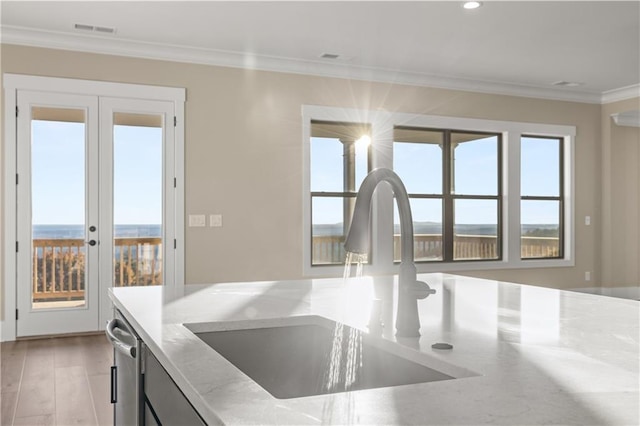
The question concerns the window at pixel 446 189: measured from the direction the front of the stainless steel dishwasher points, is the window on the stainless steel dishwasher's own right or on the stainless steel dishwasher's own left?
on the stainless steel dishwasher's own right

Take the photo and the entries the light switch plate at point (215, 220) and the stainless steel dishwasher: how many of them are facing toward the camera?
1

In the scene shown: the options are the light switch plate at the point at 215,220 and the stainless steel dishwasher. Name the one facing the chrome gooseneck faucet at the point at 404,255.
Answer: the light switch plate

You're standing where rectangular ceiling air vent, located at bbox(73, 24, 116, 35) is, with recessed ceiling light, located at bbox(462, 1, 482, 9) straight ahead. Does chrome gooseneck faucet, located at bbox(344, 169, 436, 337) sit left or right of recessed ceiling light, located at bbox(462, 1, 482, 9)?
right

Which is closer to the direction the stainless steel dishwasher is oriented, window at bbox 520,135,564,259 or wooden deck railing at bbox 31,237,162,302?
the wooden deck railing

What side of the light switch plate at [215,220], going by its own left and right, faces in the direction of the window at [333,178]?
left

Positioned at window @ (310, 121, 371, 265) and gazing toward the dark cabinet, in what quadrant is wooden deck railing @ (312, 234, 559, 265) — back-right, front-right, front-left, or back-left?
back-left

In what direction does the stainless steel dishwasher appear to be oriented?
to the viewer's left

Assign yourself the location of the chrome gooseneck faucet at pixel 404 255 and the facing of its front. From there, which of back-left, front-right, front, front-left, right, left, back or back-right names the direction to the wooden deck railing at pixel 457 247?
back-right

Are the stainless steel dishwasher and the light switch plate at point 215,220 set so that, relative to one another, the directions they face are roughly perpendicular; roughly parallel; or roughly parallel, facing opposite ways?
roughly perpendicular

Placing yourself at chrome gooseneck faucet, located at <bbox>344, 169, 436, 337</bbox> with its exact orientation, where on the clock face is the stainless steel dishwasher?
The stainless steel dishwasher is roughly at 2 o'clock from the chrome gooseneck faucet.
